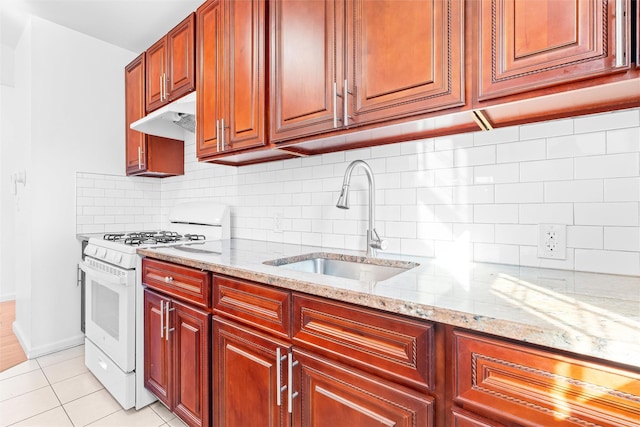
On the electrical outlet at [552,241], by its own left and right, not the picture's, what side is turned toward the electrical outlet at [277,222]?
right

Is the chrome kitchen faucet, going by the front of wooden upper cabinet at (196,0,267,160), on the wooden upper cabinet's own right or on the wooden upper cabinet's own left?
on the wooden upper cabinet's own left

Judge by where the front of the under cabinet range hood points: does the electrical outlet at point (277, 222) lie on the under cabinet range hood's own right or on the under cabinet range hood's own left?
on the under cabinet range hood's own left

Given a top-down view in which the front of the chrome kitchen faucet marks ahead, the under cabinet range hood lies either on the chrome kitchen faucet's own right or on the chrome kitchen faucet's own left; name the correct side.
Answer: on the chrome kitchen faucet's own right

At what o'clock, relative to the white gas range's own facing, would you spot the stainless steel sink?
The stainless steel sink is roughly at 9 o'clock from the white gas range.

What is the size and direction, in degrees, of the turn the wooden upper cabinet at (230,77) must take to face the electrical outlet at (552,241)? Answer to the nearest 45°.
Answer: approximately 90° to its left

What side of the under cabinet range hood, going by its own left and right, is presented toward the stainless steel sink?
left

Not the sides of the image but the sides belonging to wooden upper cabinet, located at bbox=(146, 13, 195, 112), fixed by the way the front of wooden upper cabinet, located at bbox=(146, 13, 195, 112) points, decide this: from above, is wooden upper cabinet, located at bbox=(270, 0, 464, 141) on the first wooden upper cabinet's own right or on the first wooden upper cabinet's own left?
on the first wooden upper cabinet's own left

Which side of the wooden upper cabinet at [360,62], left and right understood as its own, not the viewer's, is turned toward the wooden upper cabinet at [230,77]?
right
